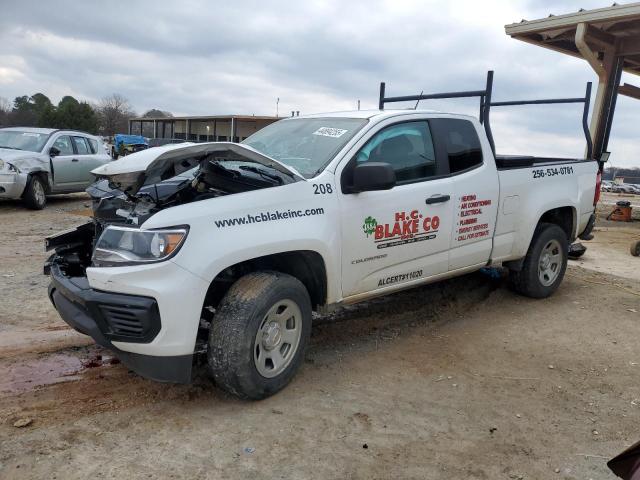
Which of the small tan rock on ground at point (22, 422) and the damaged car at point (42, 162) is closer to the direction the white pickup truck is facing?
the small tan rock on ground

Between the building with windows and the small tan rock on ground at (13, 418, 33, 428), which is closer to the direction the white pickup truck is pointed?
the small tan rock on ground

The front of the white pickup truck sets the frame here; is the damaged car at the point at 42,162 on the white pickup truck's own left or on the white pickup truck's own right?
on the white pickup truck's own right

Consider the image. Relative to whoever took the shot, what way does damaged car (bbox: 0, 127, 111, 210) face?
facing the viewer and to the left of the viewer

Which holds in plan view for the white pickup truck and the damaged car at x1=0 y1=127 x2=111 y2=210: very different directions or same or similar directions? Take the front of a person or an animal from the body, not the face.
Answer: same or similar directions

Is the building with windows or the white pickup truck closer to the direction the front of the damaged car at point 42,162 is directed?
the white pickup truck

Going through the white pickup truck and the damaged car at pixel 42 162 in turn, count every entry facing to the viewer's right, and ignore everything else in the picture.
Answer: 0

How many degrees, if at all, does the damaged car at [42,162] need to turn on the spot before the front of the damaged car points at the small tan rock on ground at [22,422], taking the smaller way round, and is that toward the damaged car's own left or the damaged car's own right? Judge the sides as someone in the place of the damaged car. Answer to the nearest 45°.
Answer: approximately 45° to the damaged car's own left

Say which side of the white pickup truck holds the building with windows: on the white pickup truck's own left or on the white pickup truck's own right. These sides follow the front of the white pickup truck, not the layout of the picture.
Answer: on the white pickup truck's own right
